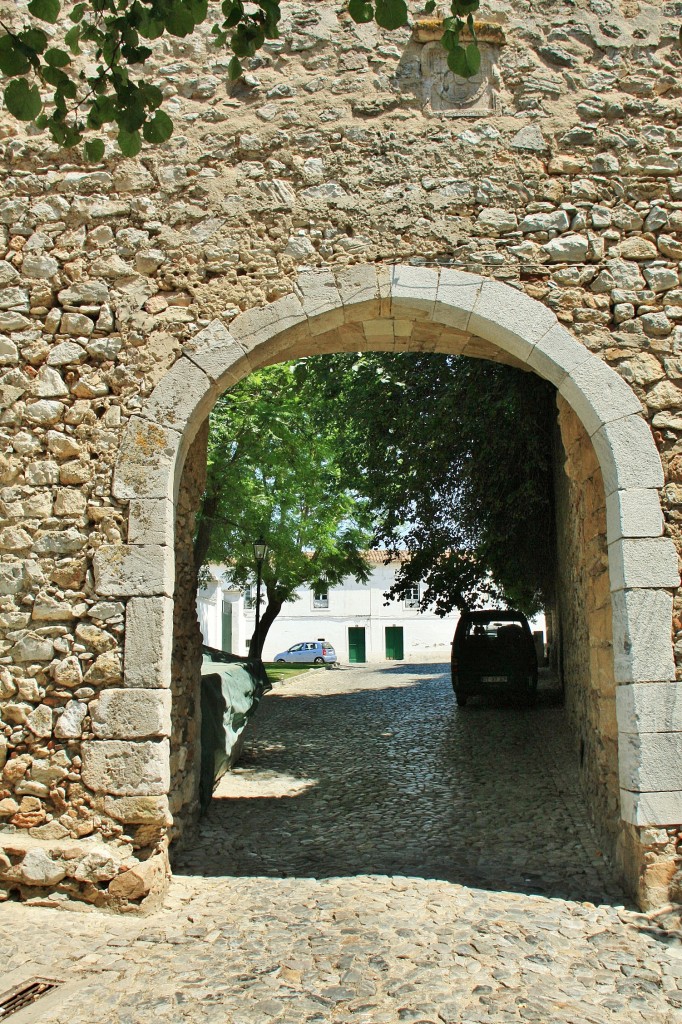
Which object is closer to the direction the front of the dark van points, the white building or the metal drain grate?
the white building

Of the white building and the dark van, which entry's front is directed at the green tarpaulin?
the white building

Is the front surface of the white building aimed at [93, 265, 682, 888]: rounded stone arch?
yes

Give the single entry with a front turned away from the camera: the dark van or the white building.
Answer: the dark van

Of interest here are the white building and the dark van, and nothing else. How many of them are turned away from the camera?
1

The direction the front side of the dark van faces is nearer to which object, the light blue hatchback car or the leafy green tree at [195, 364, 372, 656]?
the light blue hatchback car

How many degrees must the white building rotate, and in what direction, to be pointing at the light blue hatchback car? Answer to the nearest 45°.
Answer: approximately 45° to its right

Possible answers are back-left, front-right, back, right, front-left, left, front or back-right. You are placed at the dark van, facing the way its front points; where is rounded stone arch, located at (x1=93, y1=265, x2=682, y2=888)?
back

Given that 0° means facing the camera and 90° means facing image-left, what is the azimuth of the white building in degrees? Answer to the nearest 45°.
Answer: approximately 0°

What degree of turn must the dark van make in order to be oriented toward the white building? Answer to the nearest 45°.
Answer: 0° — it already faces it

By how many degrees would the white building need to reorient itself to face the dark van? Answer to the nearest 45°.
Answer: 0° — it already faces it

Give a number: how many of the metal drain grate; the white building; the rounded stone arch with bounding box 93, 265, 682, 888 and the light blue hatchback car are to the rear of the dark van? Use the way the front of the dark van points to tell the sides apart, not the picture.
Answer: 2

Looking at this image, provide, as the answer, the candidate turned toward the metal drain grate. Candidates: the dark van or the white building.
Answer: the white building

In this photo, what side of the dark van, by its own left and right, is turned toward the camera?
back

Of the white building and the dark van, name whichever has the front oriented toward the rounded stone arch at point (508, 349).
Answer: the white building

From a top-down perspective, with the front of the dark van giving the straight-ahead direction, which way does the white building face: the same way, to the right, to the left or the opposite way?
the opposite way
